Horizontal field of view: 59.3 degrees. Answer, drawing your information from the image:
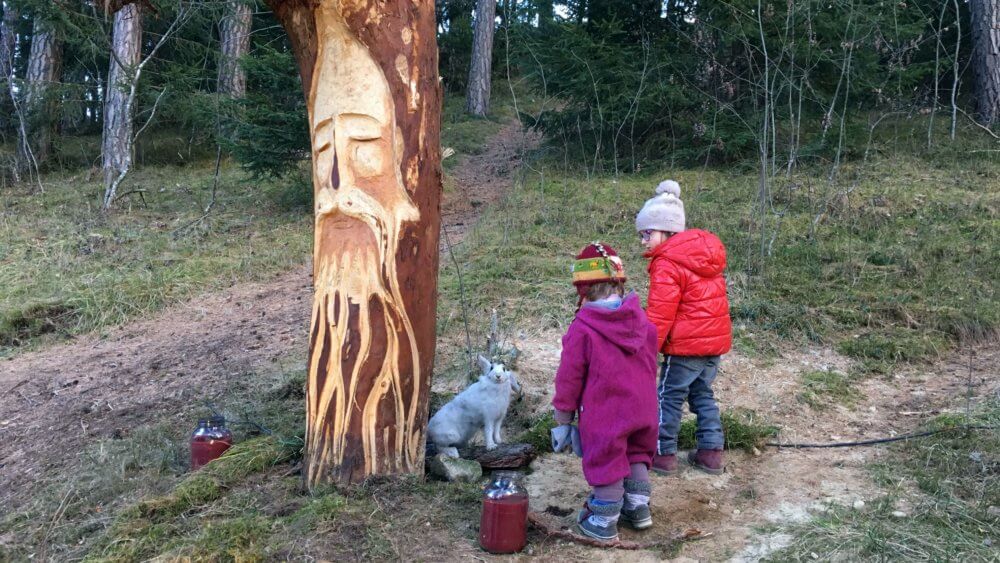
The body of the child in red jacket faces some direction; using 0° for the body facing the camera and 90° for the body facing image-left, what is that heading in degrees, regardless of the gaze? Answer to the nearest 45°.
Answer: approximately 135°

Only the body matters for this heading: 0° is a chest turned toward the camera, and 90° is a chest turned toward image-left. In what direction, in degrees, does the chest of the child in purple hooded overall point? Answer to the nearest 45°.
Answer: approximately 135°

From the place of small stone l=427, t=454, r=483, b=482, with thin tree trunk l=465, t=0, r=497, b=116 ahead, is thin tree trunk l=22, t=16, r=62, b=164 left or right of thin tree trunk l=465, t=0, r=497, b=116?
left

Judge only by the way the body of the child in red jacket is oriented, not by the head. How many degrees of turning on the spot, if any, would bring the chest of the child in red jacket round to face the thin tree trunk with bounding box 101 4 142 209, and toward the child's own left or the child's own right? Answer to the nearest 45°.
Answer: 0° — they already face it

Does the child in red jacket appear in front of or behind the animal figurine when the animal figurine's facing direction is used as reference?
in front

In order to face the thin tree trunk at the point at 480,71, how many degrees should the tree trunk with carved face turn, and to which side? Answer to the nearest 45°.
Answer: approximately 135° to its right

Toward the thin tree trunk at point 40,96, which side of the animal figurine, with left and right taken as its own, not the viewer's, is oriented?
back

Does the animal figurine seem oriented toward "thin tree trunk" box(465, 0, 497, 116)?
no

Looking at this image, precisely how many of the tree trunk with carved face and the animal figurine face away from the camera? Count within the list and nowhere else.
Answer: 0

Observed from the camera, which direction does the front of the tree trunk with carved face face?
facing the viewer and to the left of the viewer

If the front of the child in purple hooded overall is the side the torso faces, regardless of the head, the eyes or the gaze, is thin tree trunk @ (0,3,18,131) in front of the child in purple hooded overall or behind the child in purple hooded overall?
in front

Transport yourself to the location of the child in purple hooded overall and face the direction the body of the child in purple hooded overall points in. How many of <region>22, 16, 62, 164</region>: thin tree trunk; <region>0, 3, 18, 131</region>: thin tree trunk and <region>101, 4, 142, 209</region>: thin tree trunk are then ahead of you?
3

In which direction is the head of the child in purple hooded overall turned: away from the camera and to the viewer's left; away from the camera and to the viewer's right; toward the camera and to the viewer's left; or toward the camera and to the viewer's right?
away from the camera and to the viewer's left

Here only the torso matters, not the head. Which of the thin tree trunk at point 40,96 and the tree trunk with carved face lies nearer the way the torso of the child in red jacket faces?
the thin tree trunk

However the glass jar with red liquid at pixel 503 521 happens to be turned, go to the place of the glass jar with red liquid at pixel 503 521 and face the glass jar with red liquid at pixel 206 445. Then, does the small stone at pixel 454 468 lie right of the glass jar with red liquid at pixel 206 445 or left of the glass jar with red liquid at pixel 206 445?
right

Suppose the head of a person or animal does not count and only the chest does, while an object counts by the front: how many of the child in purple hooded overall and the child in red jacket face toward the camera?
0
